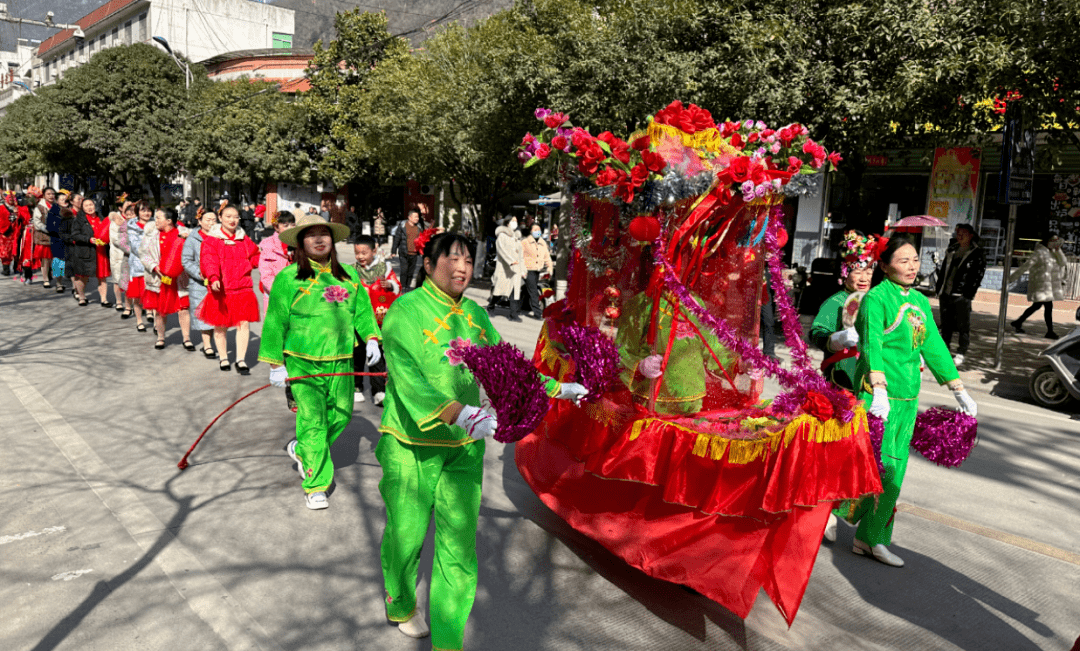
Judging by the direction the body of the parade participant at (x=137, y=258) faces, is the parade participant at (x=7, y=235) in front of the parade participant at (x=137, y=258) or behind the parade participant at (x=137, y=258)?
behind

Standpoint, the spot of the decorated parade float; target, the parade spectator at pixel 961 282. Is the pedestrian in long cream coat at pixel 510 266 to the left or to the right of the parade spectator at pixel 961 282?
left

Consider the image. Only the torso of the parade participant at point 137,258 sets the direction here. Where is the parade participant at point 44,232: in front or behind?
behind

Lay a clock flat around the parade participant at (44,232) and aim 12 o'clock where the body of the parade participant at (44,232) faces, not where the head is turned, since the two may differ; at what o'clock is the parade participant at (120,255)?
the parade participant at (120,255) is roughly at 1 o'clock from the parade participant at (44,232).

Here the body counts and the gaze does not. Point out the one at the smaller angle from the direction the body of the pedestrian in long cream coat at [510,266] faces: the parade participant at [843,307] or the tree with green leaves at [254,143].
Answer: the parade participant
